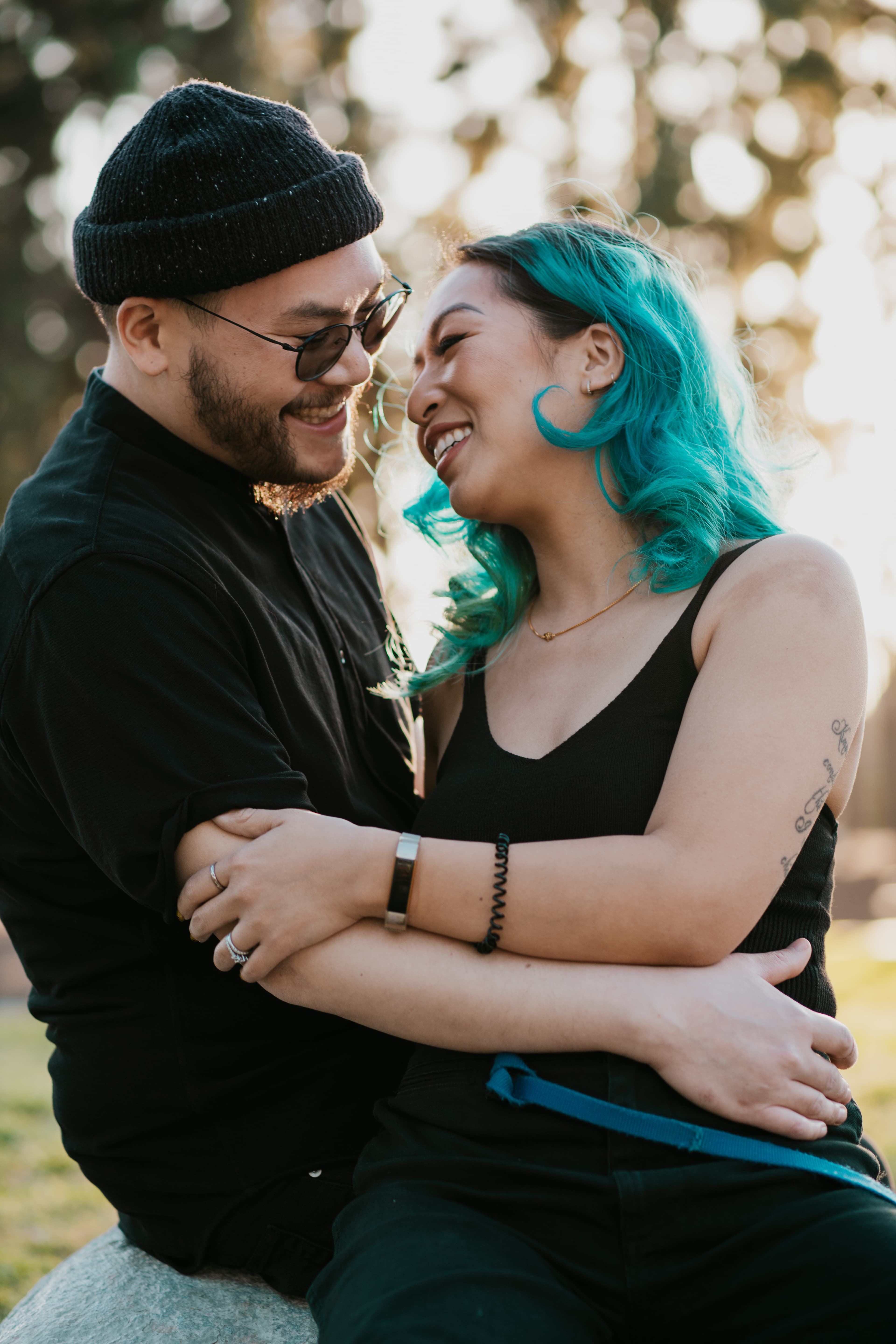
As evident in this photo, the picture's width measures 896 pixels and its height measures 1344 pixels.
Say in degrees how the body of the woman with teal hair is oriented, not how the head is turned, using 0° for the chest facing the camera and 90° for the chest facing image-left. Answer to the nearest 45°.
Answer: approximately 45°

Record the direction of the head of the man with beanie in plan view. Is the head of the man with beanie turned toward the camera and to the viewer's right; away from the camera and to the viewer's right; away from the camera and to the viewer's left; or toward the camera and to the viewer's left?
toward the camera and to the viewer's right

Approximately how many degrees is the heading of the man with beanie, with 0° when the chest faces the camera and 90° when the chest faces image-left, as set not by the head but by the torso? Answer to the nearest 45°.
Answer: approximately 315°

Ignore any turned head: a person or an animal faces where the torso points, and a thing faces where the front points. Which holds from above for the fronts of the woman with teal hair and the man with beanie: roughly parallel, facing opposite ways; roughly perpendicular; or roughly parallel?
roughly perpendicular
